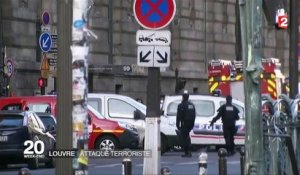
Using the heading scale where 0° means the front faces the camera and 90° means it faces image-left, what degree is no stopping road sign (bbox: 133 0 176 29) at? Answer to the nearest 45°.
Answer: approximately 0°

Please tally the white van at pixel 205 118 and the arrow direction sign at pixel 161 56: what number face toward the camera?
1

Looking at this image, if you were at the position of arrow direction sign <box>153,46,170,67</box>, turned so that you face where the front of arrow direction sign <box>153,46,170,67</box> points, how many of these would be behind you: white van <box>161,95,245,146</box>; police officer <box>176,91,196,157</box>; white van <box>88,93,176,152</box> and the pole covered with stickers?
3
